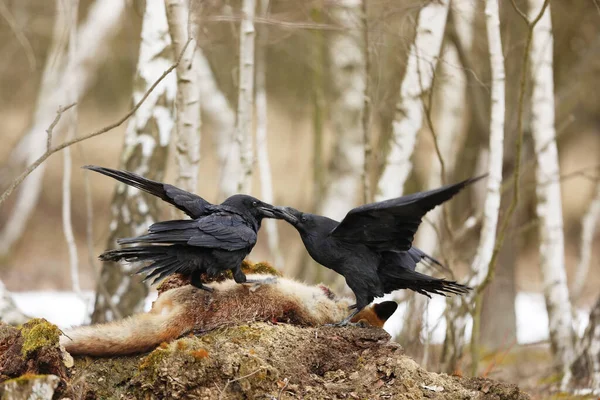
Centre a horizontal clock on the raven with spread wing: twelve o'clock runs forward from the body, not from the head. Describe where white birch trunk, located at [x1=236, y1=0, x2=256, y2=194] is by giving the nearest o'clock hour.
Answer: The white birch trunk is roughly at 2 o'clock from the raven with spread wing.

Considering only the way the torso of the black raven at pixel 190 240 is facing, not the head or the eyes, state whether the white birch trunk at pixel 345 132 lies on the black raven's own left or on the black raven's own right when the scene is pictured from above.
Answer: on the black raven's own left

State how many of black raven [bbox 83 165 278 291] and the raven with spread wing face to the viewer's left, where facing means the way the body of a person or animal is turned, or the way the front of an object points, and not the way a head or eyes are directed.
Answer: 1

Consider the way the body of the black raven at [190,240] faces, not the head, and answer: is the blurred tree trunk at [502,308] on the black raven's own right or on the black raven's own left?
on the black raven's own left

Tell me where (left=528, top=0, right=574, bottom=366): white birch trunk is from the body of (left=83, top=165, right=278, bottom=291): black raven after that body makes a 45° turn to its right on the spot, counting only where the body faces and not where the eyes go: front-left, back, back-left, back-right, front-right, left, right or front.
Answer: left

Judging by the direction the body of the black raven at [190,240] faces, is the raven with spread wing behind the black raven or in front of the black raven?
in front

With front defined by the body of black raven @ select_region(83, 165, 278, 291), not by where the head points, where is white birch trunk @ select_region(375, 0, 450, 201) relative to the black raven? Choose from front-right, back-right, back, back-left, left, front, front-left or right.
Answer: front-left

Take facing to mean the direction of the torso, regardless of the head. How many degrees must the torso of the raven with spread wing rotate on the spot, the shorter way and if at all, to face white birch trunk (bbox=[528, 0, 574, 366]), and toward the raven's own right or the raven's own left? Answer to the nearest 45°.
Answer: approximately 135° to the raven's own right

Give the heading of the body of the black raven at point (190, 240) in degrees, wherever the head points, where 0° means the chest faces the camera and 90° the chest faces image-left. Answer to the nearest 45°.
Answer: approximately 270°

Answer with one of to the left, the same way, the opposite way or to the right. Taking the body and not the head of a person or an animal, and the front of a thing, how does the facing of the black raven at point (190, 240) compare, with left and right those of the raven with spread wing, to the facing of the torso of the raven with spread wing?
the opposite way

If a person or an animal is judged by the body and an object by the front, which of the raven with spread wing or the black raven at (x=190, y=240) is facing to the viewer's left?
the raven with spread wing

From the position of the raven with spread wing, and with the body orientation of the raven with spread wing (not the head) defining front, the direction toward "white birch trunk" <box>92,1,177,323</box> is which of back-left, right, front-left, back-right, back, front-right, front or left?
front-right

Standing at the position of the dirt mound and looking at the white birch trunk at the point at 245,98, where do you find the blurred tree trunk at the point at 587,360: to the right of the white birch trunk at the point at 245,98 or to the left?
right

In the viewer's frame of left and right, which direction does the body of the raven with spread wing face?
facing to the left of the viewer
